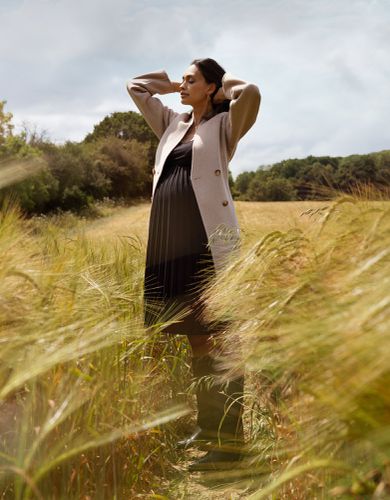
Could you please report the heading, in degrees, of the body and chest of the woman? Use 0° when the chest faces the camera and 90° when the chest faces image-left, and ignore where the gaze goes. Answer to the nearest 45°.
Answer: approximately 45°
